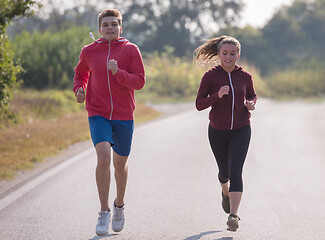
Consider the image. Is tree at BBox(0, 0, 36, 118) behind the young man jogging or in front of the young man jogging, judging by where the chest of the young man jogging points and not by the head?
behind

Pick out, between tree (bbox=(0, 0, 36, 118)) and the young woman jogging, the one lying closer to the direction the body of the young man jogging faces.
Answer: the young woman jogging

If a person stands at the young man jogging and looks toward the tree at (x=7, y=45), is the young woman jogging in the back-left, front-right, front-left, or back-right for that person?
back-right

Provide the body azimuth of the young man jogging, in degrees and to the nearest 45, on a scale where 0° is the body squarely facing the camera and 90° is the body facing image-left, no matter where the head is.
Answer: approximately 0°

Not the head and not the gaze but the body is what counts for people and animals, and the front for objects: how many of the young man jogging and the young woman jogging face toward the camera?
2

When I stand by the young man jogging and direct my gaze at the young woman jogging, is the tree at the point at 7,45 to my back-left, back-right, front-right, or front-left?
back-left

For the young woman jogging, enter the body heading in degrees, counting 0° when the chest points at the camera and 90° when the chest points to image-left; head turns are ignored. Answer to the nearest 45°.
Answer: approximately 0°

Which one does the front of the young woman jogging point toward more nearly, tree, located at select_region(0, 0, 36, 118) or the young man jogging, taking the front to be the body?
the young man jogging

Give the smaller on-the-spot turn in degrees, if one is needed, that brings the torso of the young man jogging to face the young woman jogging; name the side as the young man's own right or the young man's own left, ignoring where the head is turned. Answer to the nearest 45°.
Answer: approximately 90° to the young man's own left

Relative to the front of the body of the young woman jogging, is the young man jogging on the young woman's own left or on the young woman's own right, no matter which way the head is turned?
on the young woman's own right
